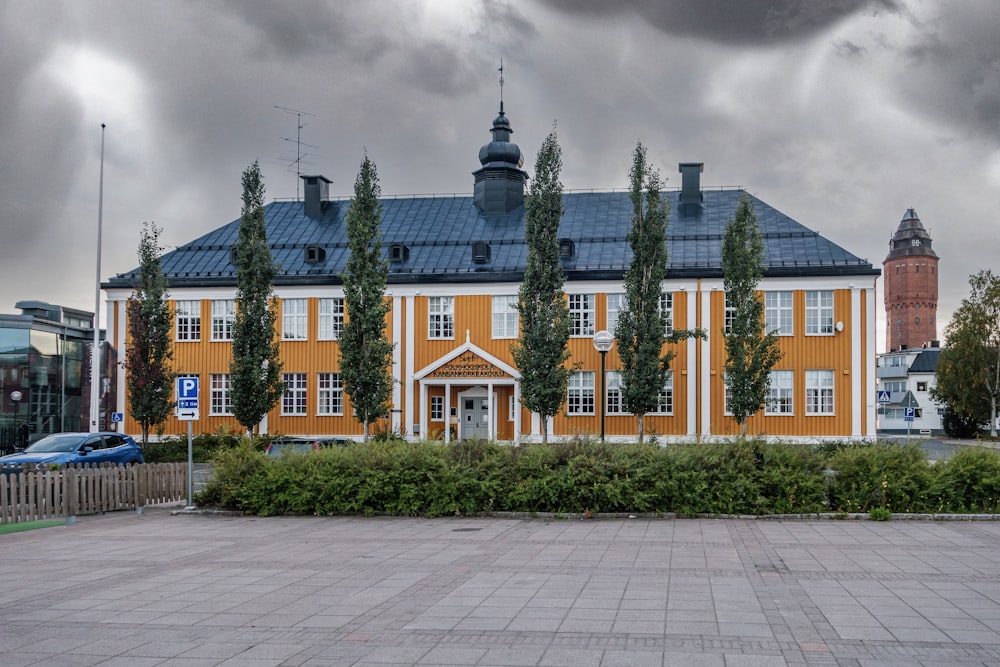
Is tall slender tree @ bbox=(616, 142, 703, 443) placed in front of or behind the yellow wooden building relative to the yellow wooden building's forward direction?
in front

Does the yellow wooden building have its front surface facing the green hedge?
yes

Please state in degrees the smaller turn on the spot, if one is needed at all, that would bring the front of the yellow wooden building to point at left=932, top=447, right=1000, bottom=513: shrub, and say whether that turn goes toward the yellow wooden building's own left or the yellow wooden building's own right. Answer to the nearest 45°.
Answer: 0° — it already faces it

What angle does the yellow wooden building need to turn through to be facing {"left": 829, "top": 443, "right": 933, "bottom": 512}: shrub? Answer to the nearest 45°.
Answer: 0° — it already faces it

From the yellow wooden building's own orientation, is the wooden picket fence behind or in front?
in front

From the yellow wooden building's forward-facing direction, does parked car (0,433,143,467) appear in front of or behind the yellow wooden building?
in front

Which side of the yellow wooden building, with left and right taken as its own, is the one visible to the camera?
front

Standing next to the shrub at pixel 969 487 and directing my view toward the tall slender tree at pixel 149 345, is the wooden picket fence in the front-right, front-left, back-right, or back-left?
front-left

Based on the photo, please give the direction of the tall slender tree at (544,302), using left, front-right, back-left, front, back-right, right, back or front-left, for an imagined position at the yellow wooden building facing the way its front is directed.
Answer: front
